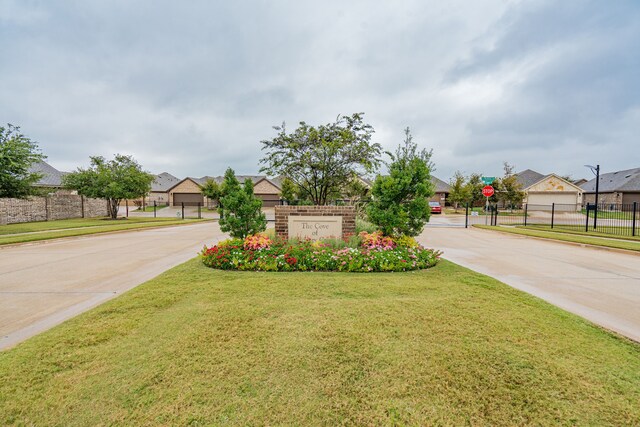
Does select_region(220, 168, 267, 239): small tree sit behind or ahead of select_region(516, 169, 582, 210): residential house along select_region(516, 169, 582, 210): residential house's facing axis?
ahead

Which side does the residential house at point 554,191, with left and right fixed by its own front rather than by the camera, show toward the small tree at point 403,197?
front

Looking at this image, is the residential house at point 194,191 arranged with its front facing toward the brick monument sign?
yes

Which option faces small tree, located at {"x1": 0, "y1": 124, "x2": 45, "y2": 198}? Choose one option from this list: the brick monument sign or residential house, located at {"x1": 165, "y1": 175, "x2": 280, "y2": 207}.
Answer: the residential house

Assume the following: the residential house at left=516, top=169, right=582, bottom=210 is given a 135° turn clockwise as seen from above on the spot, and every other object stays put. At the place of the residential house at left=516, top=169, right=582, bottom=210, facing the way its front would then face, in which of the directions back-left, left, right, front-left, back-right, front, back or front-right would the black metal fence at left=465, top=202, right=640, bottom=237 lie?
back-left

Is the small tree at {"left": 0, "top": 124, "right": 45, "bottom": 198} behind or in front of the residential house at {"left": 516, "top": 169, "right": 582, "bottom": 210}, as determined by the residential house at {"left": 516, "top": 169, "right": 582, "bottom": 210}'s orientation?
in front

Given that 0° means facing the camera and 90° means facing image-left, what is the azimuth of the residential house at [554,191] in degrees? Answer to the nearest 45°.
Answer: approximately 0°

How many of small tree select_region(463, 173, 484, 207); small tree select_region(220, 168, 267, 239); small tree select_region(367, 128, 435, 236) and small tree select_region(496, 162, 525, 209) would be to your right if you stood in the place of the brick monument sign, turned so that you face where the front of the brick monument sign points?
1

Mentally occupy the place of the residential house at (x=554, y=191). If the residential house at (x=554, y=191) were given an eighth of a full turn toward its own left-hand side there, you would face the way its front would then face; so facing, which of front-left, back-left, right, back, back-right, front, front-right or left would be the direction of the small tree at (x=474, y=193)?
right

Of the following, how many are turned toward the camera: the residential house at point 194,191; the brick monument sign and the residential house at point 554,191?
3

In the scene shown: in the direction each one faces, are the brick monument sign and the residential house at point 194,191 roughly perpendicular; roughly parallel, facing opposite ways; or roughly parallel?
roughly parallel

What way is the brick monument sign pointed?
toward the camera

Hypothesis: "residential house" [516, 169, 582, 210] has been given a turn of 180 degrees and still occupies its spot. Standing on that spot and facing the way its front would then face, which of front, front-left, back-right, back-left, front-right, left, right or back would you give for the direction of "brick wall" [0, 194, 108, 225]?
back-left

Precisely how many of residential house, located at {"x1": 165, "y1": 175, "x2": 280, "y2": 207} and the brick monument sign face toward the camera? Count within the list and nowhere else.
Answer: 2

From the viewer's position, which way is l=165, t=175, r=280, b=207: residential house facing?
facing the viewer

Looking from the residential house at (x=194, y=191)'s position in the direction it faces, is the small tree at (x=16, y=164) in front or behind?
in front
